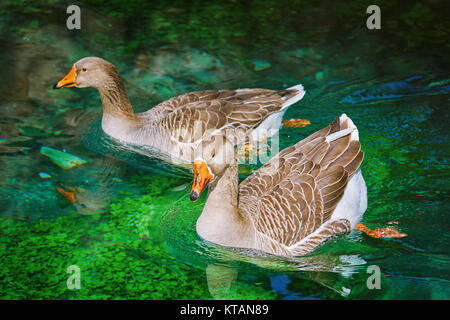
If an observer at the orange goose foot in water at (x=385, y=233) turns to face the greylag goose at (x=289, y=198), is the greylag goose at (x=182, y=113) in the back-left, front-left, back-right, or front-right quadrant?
front-right

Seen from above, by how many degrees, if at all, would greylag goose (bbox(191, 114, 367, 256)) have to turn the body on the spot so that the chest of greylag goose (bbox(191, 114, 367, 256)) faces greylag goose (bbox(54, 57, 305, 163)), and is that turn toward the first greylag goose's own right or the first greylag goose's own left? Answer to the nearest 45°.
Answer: approximately 90° to the first greylag goose's own right

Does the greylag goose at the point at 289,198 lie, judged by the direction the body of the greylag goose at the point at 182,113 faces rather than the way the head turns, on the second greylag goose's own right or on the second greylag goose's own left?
on the second greylag goose's own left

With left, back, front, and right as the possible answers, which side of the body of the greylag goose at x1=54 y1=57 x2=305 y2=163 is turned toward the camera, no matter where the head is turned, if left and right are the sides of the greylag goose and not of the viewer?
left

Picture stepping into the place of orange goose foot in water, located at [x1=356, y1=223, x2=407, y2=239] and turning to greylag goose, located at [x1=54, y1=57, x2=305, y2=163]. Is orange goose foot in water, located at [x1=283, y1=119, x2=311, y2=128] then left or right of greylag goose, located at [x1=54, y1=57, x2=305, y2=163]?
right

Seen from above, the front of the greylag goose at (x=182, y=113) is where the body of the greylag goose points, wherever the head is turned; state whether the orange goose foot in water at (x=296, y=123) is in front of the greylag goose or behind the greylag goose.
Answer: behind

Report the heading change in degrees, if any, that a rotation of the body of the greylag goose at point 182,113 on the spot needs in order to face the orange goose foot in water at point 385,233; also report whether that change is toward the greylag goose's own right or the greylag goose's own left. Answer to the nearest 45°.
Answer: approximately 135° to the greylag goose's own left

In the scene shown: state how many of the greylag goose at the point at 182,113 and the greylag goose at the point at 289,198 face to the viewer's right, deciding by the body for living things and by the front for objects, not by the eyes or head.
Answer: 0

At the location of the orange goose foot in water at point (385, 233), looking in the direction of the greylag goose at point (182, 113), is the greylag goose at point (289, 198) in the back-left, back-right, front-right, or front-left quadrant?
front-left

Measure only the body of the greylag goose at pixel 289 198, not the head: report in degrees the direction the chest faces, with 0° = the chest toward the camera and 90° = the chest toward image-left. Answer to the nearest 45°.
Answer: approximately 45°
